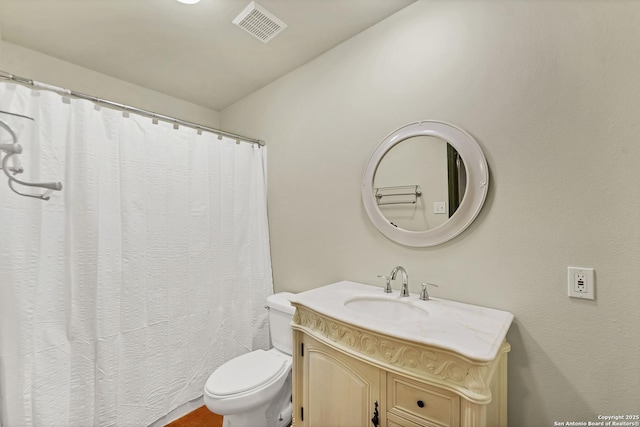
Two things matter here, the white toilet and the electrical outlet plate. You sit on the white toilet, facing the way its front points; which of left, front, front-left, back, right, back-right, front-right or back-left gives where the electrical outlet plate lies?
left

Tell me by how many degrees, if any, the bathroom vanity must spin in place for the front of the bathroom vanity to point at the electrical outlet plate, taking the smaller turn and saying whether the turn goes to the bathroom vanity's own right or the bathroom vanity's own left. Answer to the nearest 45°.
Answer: approximately 135° to the bathroom vanity's own left

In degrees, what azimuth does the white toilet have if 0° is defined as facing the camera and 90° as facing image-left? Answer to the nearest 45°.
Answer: approximately 45°

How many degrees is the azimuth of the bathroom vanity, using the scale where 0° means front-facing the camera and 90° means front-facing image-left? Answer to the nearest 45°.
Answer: approximately 45°

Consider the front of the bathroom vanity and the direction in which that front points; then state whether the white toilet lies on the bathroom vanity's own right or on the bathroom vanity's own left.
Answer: on the bathroom vanity's own right
